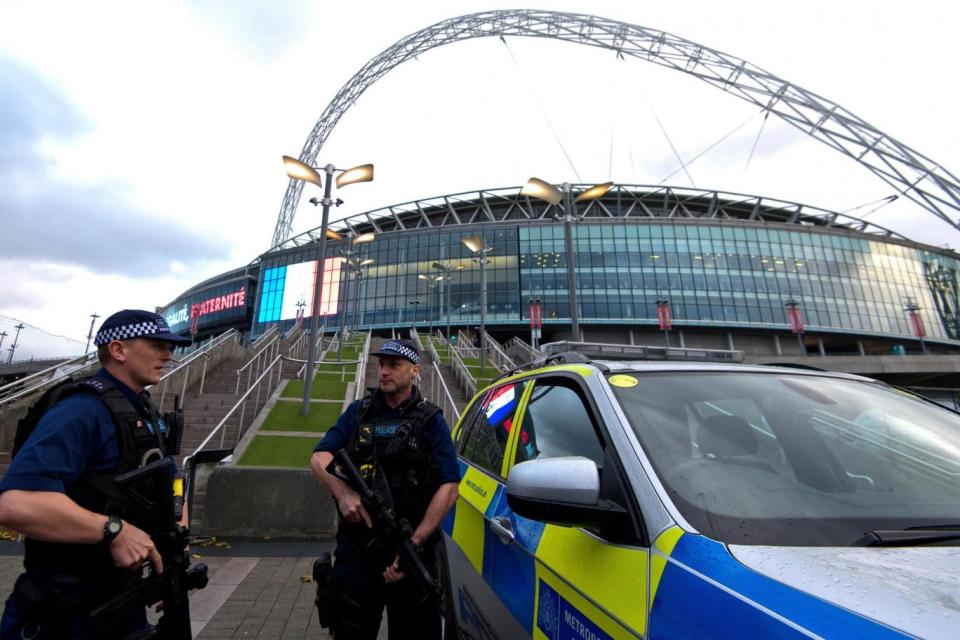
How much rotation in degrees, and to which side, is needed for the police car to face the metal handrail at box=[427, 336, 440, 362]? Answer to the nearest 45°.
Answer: approximately 180°

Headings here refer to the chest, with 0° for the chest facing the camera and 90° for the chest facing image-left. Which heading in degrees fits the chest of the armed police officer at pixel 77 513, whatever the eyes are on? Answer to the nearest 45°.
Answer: approximately 270°

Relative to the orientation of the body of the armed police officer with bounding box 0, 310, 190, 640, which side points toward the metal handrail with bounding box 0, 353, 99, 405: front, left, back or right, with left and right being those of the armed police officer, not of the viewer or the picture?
left

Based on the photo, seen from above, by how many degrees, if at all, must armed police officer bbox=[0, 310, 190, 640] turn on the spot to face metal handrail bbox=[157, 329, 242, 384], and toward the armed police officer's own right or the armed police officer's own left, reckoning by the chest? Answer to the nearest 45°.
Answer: approximately 90° to the armed police officer's own left

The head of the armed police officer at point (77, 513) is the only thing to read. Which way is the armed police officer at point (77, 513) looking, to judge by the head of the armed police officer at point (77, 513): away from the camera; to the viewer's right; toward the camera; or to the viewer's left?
to the viewer's right

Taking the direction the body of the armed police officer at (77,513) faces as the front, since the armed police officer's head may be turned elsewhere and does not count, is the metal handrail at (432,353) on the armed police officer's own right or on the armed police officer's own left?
on the armed police officer's own left

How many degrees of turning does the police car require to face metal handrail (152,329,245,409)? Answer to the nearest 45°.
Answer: approximately 135° to its right

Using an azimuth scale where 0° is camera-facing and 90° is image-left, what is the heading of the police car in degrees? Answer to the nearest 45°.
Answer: approximately 315°

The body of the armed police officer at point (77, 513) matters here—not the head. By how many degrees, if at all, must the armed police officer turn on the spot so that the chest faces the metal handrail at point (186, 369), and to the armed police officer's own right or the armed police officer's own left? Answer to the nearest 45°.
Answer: approximately 90° to the armed police officer's own left
